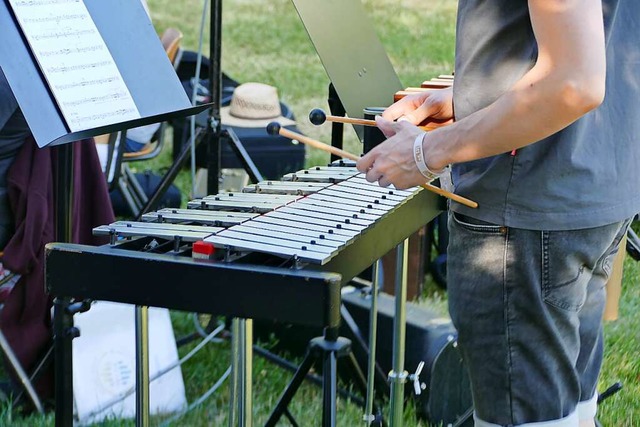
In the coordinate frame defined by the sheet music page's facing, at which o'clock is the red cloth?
The red cloth is roughly at 7 o'clock from the sheet music page.

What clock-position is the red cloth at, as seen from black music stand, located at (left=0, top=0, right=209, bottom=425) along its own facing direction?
The red cloth is roughly at 7 o'clock from the black music stand.

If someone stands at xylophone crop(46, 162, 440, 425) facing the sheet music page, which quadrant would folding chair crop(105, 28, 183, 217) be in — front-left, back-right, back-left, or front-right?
front-right

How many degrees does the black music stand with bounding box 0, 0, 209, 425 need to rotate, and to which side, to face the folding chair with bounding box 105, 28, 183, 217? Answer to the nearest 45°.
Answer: approximately 135° to its left

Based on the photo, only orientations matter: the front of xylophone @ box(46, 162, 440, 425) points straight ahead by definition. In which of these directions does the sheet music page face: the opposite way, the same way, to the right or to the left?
the same way

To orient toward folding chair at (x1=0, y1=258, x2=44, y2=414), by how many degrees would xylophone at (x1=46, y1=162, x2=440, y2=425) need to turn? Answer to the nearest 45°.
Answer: approximately 180°

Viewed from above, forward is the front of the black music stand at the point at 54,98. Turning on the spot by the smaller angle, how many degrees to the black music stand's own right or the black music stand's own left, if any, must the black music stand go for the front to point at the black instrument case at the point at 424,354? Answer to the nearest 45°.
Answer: approximately 45° to the black music stand's own left

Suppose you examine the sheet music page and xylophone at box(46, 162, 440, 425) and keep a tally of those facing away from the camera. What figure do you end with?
0

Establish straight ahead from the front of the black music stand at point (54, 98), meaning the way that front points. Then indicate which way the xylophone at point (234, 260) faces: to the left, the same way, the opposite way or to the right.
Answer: the same way

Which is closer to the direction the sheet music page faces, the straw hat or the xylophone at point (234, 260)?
the xylophone

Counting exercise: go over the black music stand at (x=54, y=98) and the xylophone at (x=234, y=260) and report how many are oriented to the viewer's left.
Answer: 0

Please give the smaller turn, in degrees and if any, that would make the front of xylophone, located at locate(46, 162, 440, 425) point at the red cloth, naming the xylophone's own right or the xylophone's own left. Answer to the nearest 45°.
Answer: approximately 180°

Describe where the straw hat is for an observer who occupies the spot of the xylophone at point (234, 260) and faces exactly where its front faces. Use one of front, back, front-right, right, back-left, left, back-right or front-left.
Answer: back-left

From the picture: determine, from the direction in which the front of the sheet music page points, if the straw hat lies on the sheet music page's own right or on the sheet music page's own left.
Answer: on the sheet music page's own left

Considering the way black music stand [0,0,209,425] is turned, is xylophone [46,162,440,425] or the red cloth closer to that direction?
the xylophone

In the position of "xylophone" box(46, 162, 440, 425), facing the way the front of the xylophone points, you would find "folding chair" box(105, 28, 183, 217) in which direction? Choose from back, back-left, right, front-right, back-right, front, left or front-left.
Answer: back-left

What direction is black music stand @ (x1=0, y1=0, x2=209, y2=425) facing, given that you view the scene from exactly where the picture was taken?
facing the viewer and to the right of the viewer
